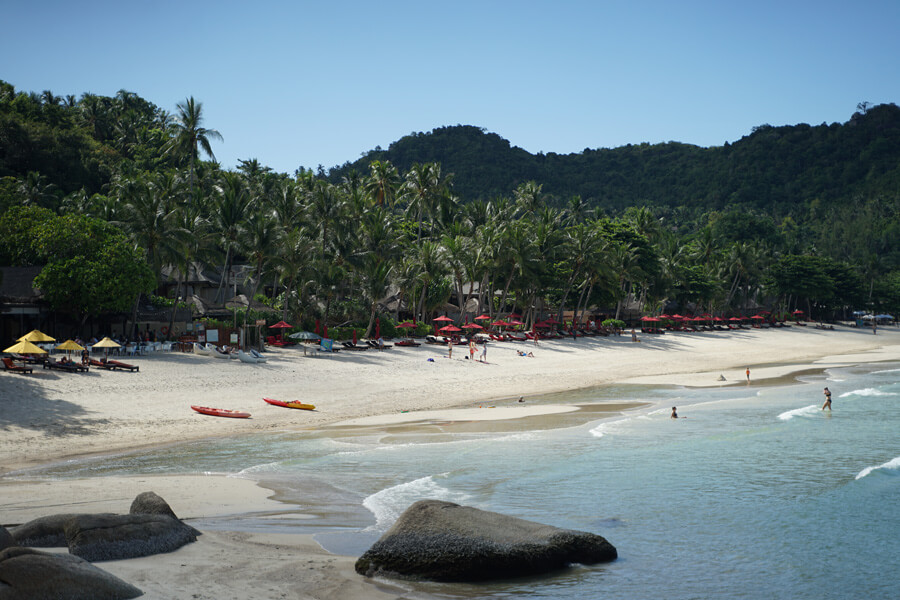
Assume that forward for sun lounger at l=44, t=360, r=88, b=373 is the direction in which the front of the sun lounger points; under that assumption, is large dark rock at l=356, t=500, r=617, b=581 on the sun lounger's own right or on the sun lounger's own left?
on the sun lounger's own right

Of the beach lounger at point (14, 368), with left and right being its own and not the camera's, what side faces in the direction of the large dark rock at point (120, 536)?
right

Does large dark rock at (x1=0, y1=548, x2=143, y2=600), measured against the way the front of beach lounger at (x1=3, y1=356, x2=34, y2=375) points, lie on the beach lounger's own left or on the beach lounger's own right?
on the beach lounger's own right

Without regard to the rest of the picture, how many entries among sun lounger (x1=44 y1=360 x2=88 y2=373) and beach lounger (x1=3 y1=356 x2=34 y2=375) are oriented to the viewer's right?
2

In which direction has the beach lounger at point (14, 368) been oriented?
to the viewer's right

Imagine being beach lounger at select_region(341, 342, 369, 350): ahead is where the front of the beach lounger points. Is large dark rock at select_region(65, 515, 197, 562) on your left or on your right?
on your right

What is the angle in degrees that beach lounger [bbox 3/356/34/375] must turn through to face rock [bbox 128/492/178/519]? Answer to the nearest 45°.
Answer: approximately 90° to its right

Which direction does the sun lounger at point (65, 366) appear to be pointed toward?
to the viewer's right
